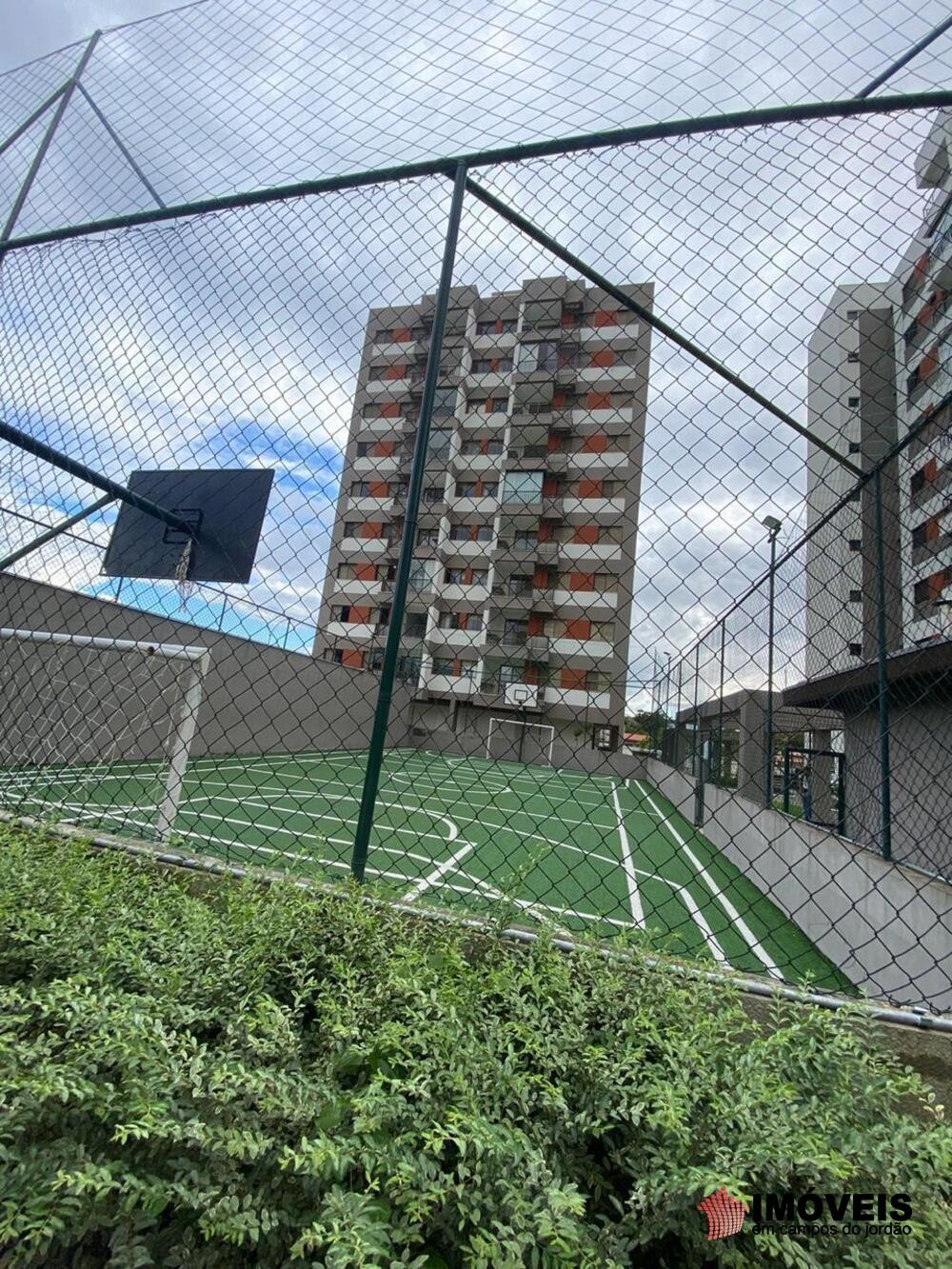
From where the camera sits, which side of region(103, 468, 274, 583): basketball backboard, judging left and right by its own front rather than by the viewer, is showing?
back

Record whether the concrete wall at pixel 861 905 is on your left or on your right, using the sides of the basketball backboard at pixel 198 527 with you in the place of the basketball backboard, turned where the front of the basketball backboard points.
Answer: on your right

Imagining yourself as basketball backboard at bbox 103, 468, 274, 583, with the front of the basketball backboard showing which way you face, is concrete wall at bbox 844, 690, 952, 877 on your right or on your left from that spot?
on your right

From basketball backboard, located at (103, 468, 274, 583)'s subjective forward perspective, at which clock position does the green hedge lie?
The green hedge is roughly at 6 o'clock from the basketball backboard.
